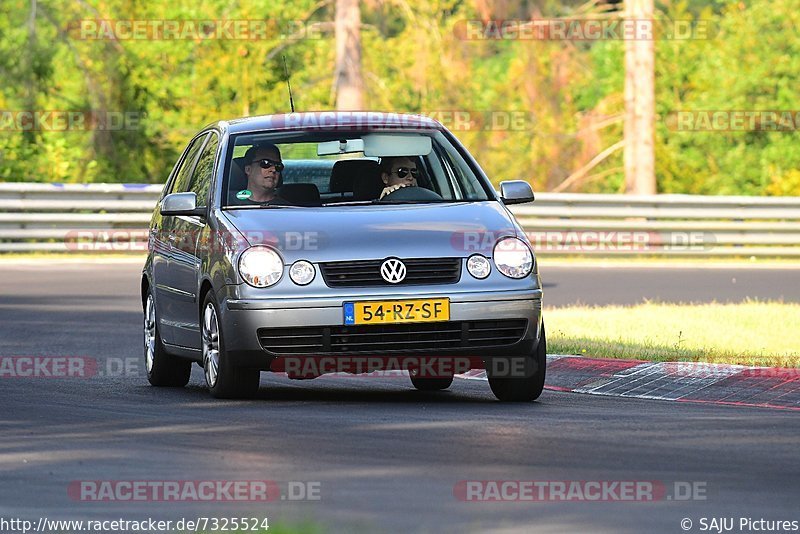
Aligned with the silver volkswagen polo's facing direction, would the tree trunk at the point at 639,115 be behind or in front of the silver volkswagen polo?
behind

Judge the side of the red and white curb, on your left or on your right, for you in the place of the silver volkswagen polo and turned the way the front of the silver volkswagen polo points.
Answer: on your left

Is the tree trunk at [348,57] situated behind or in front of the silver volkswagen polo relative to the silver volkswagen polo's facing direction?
behind

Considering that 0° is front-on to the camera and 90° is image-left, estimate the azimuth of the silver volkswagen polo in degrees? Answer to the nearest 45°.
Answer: approximately 0°

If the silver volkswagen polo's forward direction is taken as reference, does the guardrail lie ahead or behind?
behind
